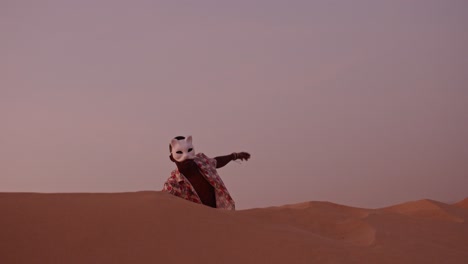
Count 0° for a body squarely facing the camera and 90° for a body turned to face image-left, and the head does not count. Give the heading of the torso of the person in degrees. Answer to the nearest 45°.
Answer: approximately 0°
